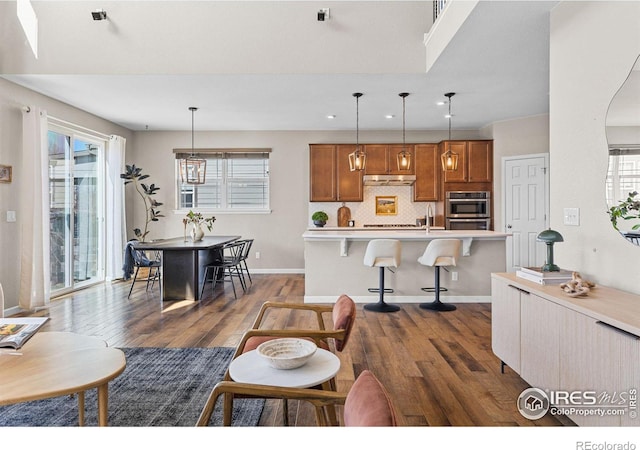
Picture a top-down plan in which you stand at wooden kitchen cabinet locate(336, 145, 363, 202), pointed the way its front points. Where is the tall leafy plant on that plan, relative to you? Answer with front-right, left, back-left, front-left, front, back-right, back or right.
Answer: right

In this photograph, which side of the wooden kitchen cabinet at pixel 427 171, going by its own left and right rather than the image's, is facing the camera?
front

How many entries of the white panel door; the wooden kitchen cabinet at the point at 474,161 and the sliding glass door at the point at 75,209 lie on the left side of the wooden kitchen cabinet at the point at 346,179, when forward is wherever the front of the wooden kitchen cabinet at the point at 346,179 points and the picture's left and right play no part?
2

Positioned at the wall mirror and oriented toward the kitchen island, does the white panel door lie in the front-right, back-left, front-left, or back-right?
front-right

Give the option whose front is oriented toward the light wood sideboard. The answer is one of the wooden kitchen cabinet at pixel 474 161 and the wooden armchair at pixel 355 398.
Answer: the wooden kitchen cabinet

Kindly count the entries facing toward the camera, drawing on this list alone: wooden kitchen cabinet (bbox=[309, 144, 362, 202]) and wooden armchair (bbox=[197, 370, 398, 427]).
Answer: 1

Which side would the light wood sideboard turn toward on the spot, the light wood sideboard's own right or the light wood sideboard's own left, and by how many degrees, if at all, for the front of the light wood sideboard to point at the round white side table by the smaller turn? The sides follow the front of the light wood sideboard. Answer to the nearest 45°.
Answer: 0° — it already faces it

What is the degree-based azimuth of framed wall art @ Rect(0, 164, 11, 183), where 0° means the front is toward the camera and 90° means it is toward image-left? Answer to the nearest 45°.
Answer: approximately 315°

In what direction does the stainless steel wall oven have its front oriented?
toward the camera

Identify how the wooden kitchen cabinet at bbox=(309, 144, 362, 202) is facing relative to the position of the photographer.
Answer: facing the viewer

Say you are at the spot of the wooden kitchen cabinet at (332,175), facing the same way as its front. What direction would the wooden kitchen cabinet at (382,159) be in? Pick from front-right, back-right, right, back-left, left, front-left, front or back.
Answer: left

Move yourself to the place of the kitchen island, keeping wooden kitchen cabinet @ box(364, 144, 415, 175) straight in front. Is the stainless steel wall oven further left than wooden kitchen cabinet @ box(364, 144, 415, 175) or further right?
right

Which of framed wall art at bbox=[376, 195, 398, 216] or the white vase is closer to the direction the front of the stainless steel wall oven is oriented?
the white vase
